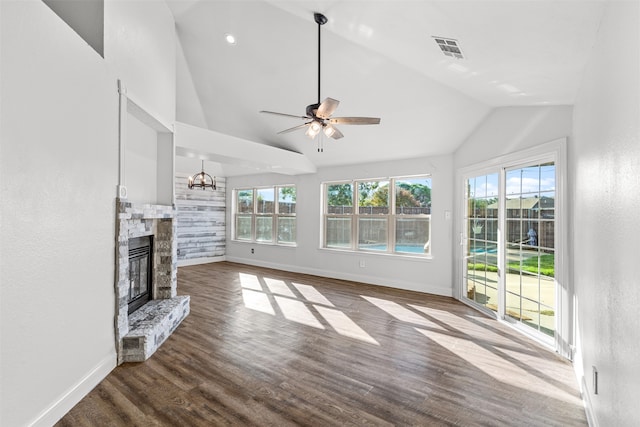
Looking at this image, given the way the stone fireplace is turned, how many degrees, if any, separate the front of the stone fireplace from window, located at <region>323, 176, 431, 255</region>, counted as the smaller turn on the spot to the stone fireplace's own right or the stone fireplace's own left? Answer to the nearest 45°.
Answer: approximately 45° to the stone fireplace's own left

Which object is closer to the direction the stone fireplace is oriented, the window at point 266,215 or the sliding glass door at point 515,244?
the sliding glass door

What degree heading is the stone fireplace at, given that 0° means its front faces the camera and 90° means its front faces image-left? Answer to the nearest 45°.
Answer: approximately 315°

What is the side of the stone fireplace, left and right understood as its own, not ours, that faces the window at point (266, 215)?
left

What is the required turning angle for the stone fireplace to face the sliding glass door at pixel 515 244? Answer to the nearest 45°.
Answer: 0° — it already faces it
